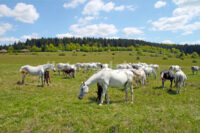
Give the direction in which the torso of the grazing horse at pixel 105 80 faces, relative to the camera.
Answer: to the viewer's left
